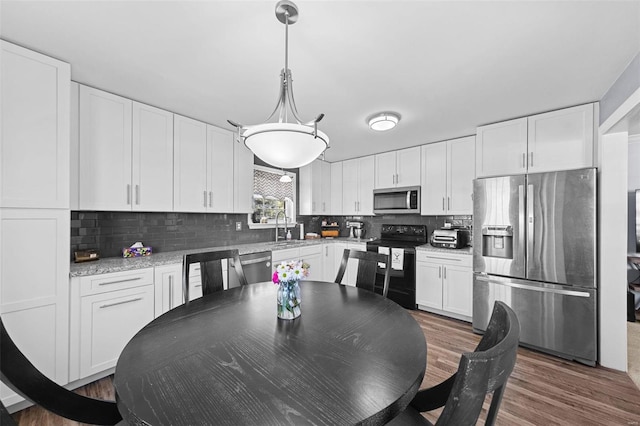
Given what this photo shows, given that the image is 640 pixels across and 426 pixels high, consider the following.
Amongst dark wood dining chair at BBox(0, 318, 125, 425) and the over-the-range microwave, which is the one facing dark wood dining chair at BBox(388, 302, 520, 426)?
the over-the-range microwave

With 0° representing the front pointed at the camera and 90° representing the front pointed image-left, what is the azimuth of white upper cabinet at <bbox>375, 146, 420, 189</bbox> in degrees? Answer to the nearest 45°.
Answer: approximately 45°

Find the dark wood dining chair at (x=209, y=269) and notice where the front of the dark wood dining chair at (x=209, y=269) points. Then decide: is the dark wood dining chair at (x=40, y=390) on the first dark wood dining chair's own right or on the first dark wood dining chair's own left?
on the first dark wood dining chair's own right

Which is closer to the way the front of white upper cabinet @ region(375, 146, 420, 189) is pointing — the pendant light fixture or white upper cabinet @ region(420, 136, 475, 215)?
the pendant light fixture

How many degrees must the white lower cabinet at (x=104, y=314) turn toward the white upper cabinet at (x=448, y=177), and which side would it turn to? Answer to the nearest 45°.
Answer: approximately 45° to its left

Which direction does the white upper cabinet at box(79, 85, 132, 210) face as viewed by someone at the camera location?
facing the viewer and to the right of the viewer

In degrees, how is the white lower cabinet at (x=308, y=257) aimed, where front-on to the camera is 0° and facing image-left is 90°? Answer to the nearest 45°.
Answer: approximately 315°

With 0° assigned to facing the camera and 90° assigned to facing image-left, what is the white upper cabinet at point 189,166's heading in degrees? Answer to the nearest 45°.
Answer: approximately 315°

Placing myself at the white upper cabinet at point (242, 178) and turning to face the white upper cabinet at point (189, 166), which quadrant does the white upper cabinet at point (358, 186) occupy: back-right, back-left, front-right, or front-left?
back-left

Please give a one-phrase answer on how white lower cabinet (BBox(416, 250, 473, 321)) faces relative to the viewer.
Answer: facing the viewer and to the left of the viewer

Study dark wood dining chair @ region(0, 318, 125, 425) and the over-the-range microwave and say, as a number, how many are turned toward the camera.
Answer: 1

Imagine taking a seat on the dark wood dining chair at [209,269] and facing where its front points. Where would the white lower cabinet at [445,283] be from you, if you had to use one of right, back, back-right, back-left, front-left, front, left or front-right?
front-left

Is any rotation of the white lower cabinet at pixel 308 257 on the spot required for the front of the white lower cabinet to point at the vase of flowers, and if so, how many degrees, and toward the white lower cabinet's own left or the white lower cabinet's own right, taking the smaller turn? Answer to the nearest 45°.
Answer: approximately 45° to the white lower cabinet's own right

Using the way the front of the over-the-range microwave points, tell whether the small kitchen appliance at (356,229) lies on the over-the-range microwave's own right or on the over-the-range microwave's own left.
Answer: on the over-the-range microwave's own right
